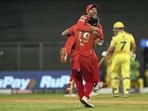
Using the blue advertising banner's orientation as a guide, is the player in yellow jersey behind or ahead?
ahead

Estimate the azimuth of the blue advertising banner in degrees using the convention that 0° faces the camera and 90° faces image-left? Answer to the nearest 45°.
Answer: approximately 0°

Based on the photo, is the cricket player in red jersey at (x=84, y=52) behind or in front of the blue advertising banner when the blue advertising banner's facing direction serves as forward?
in front
